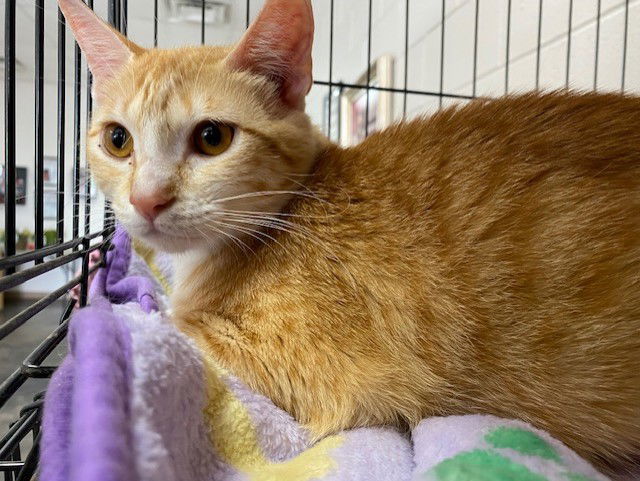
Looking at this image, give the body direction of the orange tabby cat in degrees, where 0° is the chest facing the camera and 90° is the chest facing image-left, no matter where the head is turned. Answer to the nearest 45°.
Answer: approximately 90°
